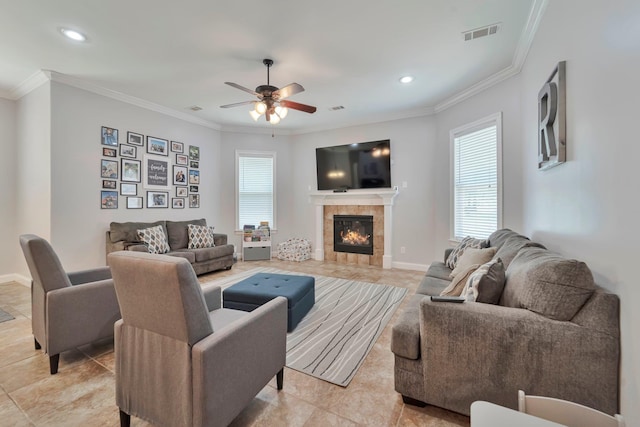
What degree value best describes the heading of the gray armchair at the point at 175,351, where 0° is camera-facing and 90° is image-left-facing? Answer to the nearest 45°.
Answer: approximately 225°

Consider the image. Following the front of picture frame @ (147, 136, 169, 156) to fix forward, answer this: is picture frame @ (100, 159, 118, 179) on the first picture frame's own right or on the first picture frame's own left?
on the first picture frame's own right

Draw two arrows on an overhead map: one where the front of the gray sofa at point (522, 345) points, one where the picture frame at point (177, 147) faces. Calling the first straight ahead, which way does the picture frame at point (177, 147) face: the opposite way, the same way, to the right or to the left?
the opposite way

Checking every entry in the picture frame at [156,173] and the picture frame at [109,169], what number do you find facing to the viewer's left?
0

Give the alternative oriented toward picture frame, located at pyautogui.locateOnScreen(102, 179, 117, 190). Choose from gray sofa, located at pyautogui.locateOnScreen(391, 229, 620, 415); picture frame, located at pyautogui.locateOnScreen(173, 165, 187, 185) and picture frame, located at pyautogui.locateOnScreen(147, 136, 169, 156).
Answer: the gray sofa

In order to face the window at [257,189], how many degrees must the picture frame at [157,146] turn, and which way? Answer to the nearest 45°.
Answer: approximately 45° to its left

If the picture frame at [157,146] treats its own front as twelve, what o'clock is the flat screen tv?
The flat screen tv is roughly at 11 o'clock from the picture frame.

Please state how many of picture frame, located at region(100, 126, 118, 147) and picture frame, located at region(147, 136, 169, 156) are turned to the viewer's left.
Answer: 0

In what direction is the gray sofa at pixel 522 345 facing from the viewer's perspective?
to the viewer's left

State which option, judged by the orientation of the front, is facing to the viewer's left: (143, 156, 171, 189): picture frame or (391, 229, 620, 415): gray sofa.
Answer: the gray sofa

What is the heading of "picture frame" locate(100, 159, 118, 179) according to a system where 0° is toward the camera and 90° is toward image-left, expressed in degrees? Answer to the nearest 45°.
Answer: approximately 315°

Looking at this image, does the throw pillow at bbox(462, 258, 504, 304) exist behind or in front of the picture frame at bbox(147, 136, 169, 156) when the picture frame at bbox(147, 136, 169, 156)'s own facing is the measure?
in front
